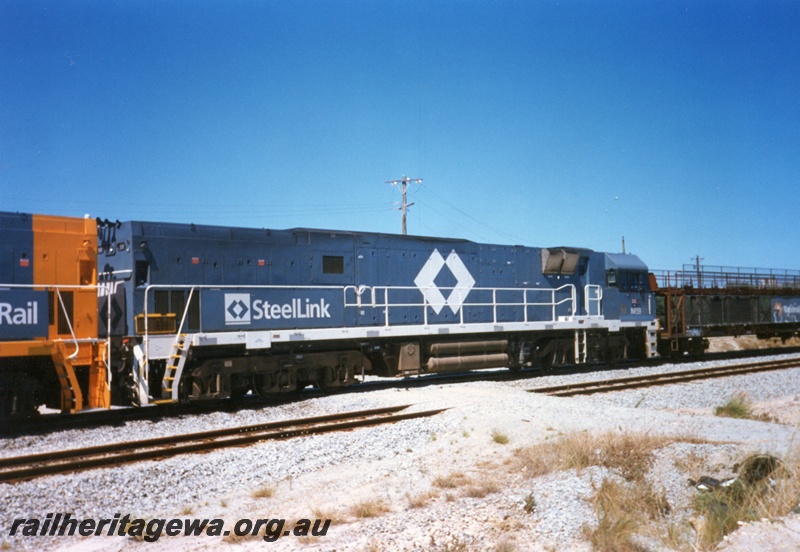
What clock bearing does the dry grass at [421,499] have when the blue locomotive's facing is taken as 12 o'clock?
The dry grass is roughly at 4 o'clock from the blue locomotive.

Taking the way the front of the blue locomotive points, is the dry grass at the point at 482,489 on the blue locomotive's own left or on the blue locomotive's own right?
on the blue locomotive's own right

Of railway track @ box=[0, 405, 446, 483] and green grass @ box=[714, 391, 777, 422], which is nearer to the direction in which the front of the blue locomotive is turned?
the green grass

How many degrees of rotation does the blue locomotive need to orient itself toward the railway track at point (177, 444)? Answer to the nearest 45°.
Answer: approximately 135° to its right

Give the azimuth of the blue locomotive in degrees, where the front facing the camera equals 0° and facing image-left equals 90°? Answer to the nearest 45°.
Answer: approximately 225°

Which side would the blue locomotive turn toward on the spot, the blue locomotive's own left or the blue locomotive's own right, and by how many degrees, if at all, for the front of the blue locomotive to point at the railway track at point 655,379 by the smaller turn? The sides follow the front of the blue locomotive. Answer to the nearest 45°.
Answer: approximately 45° to the blue locomotive's own right
